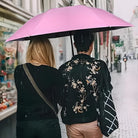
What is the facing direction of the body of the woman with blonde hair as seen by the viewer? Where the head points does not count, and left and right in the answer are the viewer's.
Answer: facing away from the viewer

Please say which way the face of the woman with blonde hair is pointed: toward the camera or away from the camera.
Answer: away from the camera
